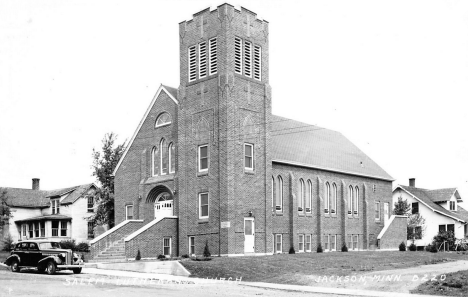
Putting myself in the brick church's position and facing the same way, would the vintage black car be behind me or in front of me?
in front

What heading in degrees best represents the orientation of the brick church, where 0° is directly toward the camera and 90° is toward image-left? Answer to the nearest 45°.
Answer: approximately 45°
